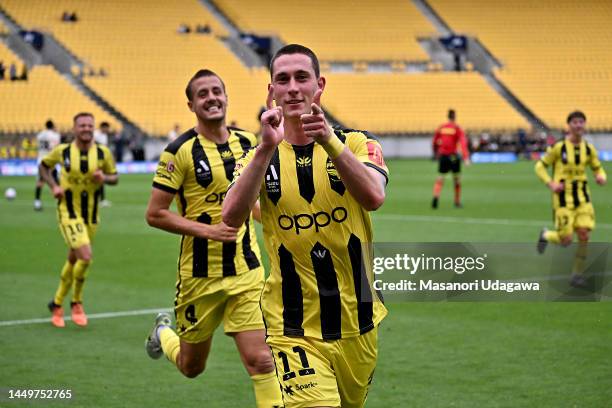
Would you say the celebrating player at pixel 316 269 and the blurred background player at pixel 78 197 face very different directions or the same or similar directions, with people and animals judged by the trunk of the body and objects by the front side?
same or similar directions

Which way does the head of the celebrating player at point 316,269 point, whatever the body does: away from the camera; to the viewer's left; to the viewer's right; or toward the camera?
toward the camera

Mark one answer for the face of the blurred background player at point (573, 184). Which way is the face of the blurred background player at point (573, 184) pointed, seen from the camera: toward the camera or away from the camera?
toward the camera

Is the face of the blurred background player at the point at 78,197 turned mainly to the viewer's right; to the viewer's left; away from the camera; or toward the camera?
toward the camera

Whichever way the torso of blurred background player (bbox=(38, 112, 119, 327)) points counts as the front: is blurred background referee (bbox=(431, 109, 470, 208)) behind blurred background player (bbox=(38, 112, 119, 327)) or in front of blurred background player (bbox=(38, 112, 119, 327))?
behind

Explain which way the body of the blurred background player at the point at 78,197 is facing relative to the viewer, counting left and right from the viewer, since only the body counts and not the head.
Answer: facing the viewer

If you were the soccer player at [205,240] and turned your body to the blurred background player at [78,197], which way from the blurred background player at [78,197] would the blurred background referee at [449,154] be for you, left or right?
right

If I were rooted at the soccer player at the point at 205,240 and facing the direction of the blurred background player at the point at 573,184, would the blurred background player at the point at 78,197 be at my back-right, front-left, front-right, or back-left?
front-left

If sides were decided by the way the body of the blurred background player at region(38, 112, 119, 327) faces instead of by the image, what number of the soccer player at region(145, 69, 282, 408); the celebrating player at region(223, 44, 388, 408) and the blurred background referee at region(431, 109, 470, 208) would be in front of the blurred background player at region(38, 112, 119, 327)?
2

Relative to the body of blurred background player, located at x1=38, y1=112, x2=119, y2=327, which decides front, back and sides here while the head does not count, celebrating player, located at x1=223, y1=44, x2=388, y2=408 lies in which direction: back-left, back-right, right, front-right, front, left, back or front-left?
front

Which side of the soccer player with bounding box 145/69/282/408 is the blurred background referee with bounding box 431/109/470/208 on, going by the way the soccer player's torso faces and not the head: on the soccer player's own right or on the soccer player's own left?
on the soccer player's own left

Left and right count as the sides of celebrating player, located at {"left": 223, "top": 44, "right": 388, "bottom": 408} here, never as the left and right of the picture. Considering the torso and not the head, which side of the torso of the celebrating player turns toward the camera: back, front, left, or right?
front

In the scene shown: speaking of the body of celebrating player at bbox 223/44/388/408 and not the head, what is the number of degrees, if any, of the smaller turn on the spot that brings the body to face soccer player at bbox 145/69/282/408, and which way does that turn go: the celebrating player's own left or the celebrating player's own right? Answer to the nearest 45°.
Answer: approximately 180°

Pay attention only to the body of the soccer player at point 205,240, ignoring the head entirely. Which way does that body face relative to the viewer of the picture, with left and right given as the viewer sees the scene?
facing the viewer and to the right of the viewer

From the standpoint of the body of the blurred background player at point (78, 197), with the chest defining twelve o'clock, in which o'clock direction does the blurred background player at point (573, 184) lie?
the blurred background player at point (573, 184) is roughly at 9 o'clock from the blurred background player at point (78, 197).

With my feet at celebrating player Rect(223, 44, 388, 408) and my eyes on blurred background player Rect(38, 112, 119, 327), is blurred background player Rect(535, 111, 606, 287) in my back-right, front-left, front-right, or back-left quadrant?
front-right
